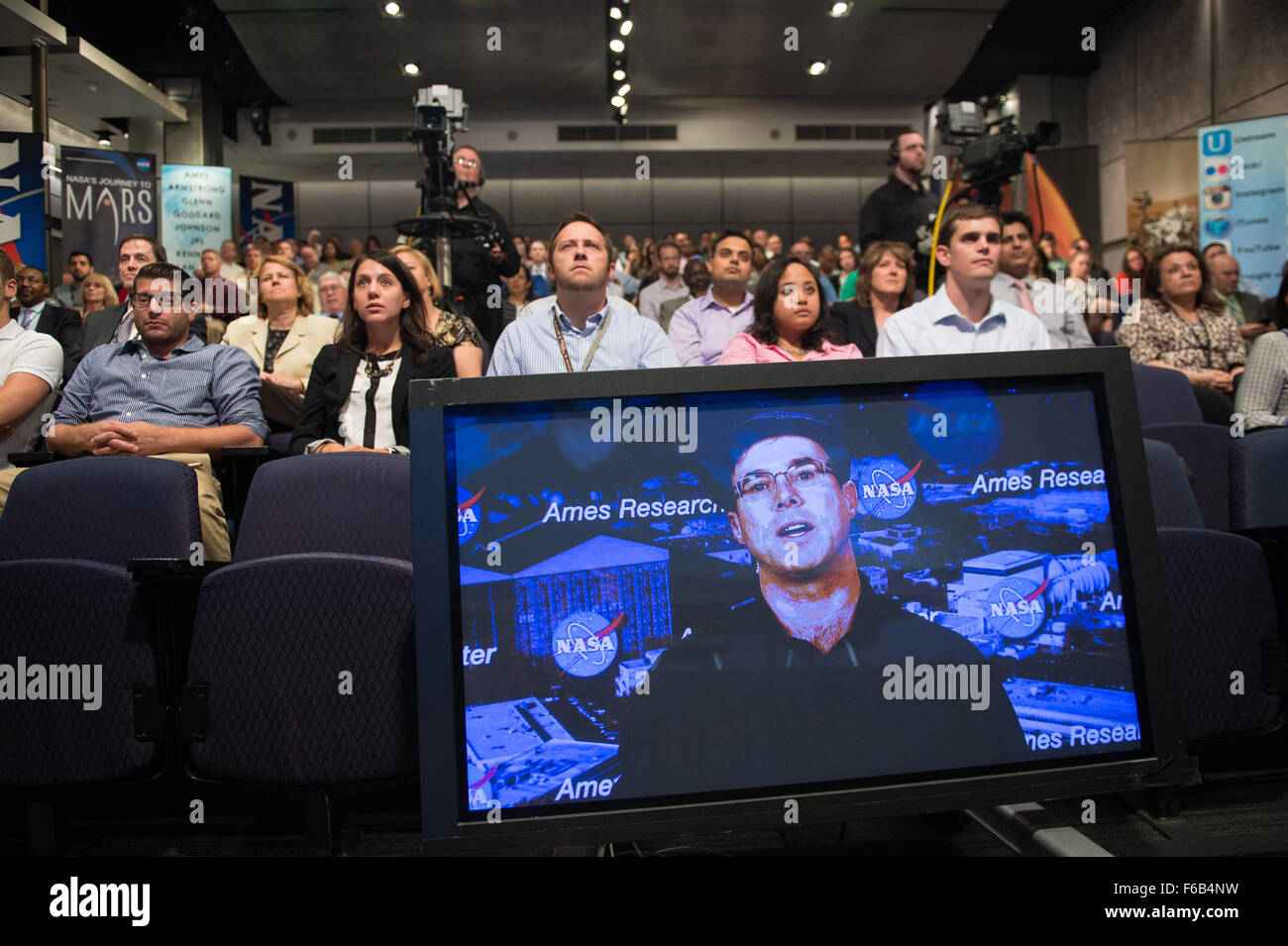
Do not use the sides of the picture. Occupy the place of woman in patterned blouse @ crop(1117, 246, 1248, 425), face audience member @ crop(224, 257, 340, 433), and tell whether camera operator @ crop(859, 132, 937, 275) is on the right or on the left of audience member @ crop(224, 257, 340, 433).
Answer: right

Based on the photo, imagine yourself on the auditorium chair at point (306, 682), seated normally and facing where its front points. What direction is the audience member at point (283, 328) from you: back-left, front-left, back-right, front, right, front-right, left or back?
back

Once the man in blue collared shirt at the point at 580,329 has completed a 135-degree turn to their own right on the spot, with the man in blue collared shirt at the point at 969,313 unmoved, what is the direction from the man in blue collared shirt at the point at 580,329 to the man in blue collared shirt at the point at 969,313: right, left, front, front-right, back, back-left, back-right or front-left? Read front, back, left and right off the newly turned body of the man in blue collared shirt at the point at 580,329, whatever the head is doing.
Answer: back-right

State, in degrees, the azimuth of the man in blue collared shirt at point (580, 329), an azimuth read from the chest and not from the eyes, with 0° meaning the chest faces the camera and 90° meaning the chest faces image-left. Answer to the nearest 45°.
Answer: approximately 0°

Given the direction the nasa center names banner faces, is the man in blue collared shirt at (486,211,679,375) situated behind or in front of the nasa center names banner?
in front

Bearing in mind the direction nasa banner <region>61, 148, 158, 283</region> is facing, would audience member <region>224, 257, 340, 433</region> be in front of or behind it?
in front

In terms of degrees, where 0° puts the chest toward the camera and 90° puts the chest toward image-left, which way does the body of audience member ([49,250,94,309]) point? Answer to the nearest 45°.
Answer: approximately 0°

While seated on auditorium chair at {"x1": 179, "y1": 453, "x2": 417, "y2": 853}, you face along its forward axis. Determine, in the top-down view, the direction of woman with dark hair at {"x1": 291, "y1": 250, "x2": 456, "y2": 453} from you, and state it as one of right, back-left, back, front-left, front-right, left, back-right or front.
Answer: back
